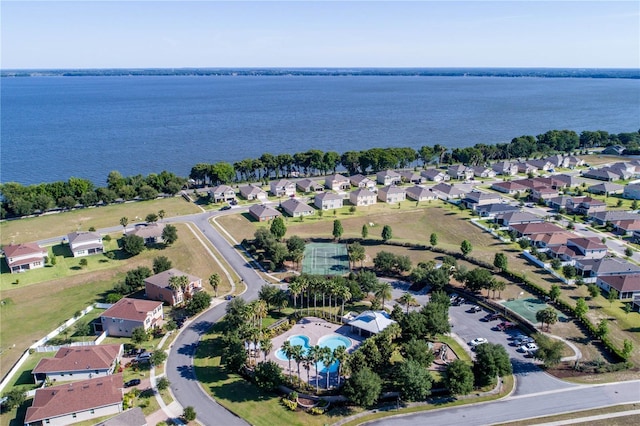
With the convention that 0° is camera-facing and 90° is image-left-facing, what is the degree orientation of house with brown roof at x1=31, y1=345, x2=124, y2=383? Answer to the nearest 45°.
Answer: approximately 270°

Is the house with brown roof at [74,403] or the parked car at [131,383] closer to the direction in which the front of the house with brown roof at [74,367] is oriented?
the parked car

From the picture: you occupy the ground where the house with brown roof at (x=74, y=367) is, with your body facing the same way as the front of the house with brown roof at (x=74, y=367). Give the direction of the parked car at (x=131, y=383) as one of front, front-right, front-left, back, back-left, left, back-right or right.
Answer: front-right

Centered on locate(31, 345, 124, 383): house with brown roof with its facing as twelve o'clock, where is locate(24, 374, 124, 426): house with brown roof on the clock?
locate(24, 374, 124, 426): house with brown roof is roughly at 3 o'clock from locate(31, 345, 124, 383): house with brown roof.
